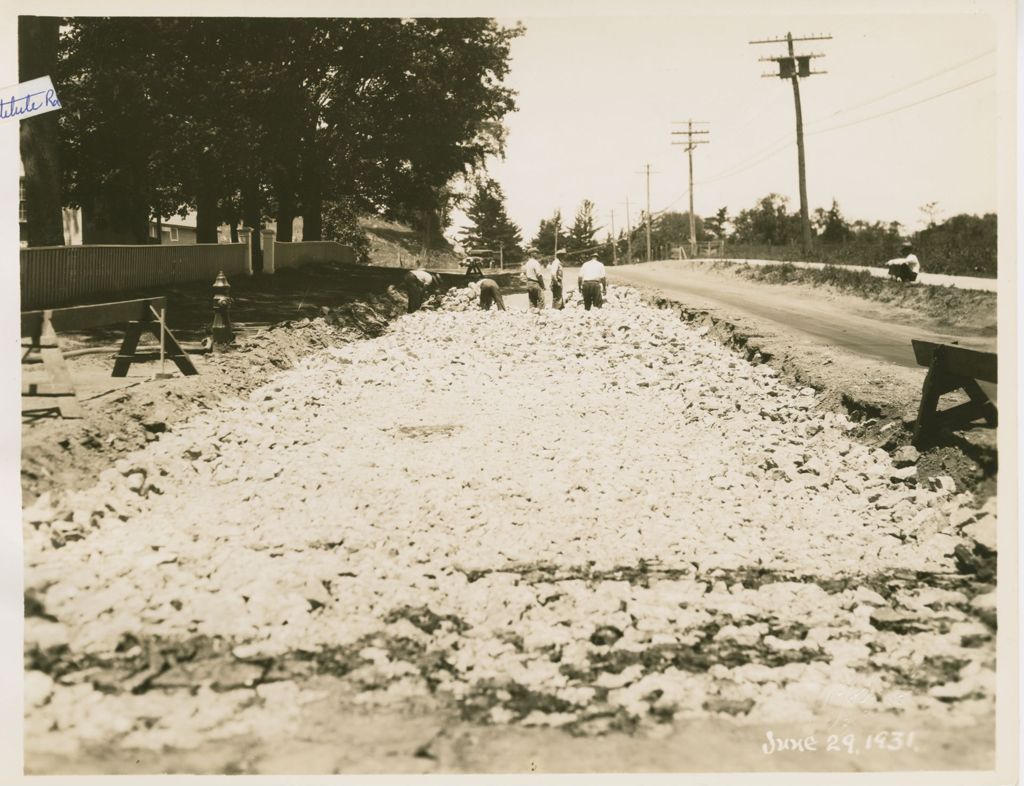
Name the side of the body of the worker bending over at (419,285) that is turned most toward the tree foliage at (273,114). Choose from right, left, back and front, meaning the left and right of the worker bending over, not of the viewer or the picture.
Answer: right

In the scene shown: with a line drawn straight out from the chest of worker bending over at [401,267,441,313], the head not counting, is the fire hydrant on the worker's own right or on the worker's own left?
on the worker's own right
